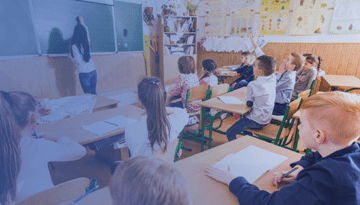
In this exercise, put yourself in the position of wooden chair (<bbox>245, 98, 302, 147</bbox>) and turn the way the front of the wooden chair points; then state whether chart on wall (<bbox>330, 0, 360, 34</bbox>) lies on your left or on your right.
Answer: on your right

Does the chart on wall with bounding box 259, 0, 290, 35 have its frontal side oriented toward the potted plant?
no

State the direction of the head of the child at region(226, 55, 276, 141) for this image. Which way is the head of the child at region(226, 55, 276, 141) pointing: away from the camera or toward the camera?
away from the camera

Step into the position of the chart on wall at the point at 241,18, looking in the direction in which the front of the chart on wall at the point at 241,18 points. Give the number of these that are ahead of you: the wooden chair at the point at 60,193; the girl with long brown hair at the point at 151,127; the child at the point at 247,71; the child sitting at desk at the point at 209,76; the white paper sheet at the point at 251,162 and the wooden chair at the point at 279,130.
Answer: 6

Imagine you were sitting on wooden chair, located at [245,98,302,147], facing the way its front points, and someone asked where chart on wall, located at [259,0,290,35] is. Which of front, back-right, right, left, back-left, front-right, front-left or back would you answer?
front-right

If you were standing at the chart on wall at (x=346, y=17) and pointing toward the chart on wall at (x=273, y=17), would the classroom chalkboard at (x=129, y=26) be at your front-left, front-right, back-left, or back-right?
front-left

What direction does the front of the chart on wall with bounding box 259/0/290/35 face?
toward the camera

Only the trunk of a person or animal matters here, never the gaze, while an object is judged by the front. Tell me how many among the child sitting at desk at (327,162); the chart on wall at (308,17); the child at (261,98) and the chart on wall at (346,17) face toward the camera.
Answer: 2

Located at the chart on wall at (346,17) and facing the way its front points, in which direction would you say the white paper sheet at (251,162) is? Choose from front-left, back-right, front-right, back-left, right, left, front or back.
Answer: front

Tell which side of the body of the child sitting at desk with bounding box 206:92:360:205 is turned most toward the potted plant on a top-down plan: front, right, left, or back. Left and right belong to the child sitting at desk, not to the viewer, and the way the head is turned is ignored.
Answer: front

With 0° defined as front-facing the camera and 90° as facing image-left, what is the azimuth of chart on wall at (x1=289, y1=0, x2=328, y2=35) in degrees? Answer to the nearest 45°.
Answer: approximately 0°

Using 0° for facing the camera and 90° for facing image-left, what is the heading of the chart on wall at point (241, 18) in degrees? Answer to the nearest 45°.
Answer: approximately 0°

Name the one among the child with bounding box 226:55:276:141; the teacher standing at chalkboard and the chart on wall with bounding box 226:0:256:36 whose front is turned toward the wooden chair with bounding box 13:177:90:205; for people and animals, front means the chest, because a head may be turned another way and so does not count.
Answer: the chart on wall

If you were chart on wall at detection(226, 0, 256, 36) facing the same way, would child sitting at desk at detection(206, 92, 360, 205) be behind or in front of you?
in front

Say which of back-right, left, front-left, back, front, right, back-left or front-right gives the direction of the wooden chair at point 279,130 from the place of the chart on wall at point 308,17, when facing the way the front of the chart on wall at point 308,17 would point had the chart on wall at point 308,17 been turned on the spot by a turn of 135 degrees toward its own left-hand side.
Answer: back-right

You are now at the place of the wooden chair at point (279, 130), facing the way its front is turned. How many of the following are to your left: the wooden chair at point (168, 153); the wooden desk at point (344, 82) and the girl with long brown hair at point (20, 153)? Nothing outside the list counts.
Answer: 2

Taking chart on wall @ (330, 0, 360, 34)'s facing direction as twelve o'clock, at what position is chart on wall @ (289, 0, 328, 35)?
chart on wall @ (289, 0, 328, 35) is roughly at 3 o'clock from chart on wall @ (330, 0, 360, 34).
